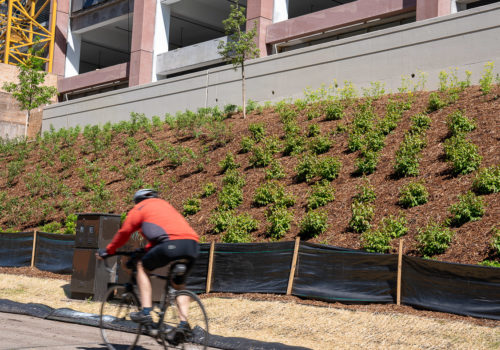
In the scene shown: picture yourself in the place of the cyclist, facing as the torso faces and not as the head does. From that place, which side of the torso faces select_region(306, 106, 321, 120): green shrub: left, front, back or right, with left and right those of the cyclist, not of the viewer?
right

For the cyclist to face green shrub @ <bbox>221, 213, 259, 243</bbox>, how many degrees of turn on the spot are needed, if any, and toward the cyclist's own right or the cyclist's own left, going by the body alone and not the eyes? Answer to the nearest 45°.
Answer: approximately 45° to the cyclist's own right

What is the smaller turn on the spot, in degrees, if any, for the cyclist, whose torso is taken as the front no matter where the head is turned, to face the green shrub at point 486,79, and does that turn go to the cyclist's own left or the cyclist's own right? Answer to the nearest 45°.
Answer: approximately 90° to the cyclist's own right

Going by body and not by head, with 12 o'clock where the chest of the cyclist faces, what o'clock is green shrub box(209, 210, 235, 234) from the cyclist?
The green shrub is roughly at 2 o'clock from the cyclist.

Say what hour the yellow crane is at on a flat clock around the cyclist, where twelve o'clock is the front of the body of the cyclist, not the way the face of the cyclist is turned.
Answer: The yellow crane is roughly at 1 o'clock from the cyclist.

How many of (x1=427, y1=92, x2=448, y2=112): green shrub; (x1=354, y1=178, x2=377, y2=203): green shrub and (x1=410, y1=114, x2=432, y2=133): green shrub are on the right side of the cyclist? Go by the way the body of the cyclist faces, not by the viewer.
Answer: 3

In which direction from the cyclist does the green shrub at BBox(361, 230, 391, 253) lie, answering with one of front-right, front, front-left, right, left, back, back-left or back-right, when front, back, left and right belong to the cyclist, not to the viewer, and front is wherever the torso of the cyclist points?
right

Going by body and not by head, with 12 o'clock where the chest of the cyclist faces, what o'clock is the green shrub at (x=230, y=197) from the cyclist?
The green shrub is roughly at 2 o'clock from the cyclist.

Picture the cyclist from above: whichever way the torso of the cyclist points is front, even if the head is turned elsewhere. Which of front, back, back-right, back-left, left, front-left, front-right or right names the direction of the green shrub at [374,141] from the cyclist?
right

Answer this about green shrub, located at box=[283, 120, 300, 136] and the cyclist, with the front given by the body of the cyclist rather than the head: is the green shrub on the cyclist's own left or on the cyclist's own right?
on the cyclist's own right

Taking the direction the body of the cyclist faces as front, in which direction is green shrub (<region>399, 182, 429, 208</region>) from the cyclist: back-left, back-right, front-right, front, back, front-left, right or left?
right

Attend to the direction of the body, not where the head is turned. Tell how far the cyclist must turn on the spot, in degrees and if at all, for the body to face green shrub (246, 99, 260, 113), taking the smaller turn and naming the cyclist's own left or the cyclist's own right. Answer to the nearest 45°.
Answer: approximately 45° to the cyclist's own right

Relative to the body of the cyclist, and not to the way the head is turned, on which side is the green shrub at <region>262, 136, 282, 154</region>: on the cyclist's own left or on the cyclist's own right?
on the cyclist's own right

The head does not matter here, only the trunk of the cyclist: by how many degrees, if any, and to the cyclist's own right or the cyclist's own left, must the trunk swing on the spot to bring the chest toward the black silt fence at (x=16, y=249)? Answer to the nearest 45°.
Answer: approximately 45° to the cyclist's own right

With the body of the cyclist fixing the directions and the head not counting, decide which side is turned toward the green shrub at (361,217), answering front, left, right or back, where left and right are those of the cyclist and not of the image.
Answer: right

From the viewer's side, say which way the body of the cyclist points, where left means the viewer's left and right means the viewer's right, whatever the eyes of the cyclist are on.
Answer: facing away from the viewer and to the left of the viewer

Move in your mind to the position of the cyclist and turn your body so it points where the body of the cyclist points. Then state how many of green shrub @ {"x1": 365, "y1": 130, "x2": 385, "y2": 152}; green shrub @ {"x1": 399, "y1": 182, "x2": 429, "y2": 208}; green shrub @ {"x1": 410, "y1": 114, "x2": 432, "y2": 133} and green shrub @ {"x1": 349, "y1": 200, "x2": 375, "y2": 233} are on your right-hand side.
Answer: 4
